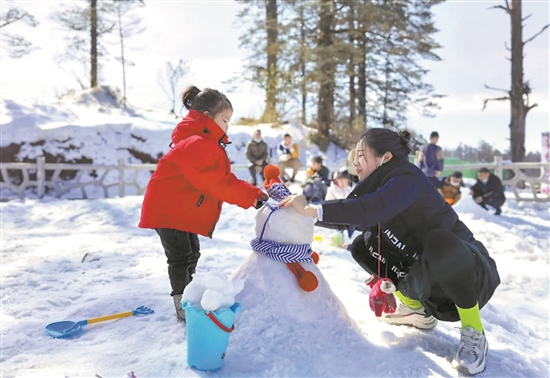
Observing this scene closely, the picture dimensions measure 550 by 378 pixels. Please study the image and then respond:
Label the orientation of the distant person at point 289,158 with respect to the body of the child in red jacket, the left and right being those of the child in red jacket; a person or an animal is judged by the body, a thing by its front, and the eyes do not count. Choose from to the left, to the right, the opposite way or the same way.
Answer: to the right

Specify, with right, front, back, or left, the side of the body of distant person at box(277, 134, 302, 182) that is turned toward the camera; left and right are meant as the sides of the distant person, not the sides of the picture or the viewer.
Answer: front

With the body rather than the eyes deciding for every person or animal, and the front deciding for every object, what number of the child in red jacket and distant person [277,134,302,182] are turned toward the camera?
1

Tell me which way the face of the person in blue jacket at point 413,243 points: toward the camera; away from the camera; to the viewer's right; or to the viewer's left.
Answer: to the viewer's left

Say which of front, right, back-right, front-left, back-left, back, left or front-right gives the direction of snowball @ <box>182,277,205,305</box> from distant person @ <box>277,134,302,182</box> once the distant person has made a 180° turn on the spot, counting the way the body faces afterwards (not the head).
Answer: back

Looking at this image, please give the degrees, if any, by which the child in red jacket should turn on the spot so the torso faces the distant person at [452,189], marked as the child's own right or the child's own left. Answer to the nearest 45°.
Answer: approximately 45° to the child's own left

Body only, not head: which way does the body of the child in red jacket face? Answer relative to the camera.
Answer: to the viewer's right

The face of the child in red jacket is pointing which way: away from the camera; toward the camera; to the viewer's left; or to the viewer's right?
to the viewer's right

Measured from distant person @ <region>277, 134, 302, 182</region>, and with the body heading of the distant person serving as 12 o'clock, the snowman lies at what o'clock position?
The snowman is roughly at 12 o'clock from the distant person.

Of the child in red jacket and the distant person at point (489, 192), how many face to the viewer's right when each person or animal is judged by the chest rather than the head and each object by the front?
1

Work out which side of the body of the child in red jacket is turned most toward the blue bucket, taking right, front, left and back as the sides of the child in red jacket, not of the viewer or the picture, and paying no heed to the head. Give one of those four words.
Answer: right

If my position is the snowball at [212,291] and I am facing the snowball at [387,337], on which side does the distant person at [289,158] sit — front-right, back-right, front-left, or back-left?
front-left

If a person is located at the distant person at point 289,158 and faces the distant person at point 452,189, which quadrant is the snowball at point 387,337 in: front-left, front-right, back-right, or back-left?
front-right
